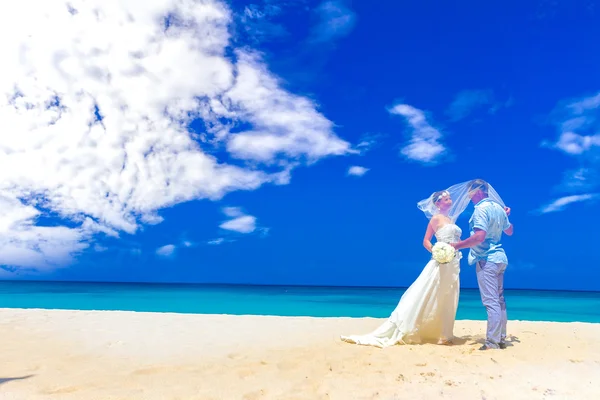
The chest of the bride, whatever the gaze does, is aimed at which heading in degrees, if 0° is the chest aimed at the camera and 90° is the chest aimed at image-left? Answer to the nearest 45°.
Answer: approximately 315°

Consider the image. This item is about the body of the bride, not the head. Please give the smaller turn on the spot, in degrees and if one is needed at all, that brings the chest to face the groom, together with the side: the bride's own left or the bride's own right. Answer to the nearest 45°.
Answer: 0° — they already face them
